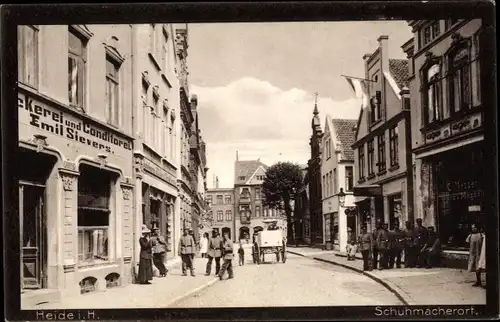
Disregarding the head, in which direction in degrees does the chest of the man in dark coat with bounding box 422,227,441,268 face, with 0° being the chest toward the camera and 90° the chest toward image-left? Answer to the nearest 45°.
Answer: approximately 45°

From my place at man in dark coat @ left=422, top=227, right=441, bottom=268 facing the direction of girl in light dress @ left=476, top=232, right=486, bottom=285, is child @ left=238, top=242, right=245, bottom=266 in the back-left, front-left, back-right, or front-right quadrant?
back-right

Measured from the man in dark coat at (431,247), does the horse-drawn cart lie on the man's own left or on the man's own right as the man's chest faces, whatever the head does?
on the man's own right

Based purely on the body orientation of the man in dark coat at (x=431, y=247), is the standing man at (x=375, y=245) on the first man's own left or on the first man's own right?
on the first man's own right
